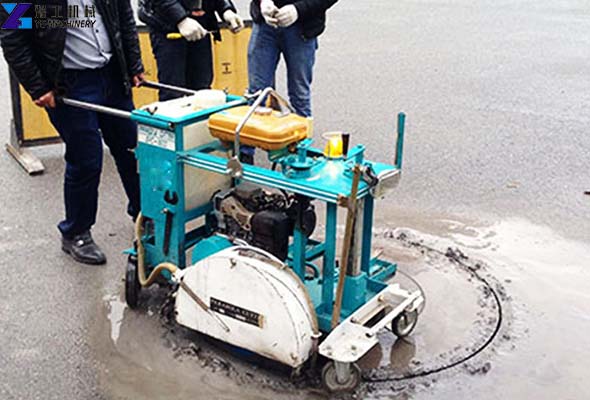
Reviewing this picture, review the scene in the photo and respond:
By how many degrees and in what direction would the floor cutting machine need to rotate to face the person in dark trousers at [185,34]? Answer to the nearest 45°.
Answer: approximately 135° to its left

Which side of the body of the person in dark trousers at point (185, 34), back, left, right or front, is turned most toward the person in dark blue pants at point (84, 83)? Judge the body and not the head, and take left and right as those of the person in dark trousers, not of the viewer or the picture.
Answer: right

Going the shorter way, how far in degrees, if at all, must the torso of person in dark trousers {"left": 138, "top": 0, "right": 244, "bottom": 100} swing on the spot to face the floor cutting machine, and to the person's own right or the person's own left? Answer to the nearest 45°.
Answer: approximately 45° to the person's own right

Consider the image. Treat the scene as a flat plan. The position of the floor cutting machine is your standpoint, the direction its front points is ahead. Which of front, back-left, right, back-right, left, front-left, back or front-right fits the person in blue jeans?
back-left
